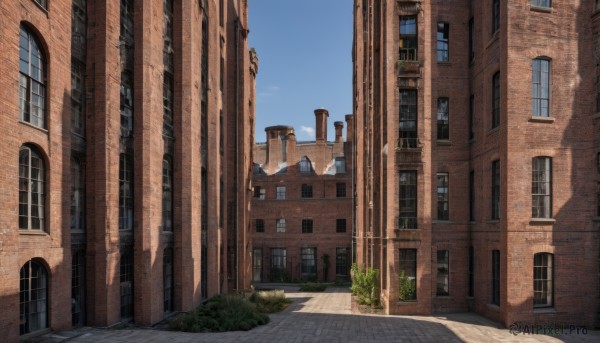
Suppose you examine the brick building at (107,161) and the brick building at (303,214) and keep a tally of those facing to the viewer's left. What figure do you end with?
0

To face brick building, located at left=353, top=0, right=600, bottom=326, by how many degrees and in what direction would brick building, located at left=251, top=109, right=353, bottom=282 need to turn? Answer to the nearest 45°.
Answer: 0° — it already faces it

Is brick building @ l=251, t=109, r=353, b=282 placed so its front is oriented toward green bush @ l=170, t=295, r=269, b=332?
yes

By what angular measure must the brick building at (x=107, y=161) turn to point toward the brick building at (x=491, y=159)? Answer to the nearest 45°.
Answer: approximately 45° to its left

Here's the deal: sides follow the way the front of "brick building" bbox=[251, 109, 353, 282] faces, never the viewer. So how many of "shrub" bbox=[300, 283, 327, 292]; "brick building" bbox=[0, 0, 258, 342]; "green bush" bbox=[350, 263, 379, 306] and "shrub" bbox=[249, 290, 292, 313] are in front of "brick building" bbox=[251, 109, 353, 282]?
4

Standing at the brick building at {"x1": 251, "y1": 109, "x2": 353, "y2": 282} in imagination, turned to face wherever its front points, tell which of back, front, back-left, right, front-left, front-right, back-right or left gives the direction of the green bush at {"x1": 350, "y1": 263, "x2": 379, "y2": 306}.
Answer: front

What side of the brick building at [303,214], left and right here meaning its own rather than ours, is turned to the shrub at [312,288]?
front

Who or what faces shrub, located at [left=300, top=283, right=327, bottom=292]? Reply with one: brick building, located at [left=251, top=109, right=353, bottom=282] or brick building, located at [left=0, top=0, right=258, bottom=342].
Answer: brick building, located at [left=251, top=109, right=353, bottom=282]

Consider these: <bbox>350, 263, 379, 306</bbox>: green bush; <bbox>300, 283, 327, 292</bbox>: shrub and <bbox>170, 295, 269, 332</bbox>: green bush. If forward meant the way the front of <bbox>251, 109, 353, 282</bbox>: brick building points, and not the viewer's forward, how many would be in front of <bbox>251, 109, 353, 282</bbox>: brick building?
3

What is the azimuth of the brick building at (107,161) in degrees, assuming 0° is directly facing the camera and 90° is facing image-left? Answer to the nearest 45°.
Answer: approximately 315°

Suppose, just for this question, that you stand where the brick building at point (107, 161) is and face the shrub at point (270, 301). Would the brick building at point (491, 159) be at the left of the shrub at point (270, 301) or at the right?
right

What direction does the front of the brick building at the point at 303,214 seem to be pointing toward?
toward the camera
